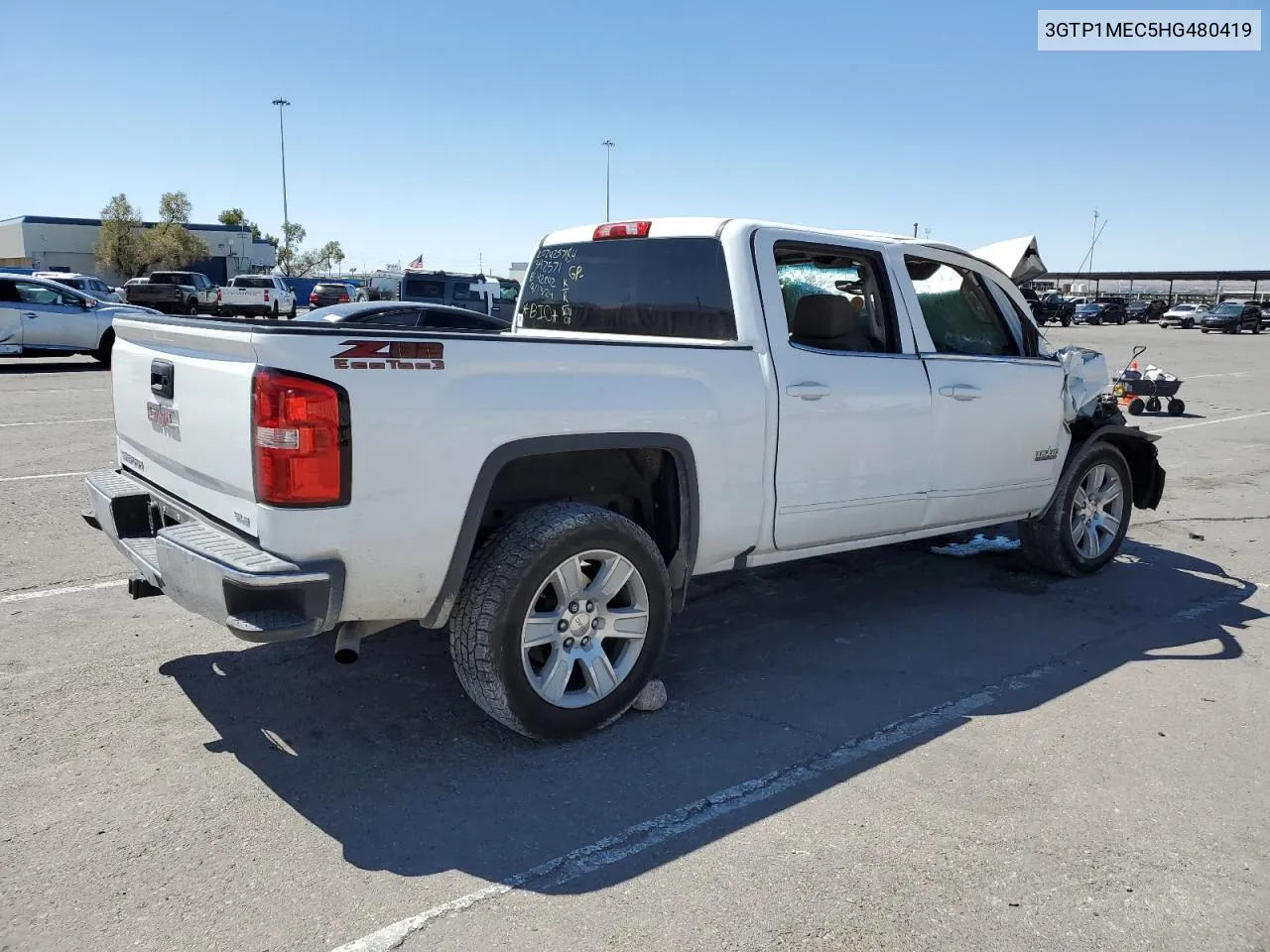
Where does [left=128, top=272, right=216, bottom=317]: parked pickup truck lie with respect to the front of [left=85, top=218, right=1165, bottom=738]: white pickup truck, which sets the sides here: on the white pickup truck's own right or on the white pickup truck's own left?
on the white pickup truck's own left

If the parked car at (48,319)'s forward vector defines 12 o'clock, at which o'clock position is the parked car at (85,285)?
the parked car at (85,285) is roughly at 9 o'clock from the parked car at (48,319).

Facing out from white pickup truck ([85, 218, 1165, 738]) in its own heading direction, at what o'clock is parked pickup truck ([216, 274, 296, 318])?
The parked pickup truck is roughly at 10 o'clock from the white pickup truck.

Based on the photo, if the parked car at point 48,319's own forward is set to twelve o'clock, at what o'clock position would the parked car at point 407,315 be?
the parked car at point 407,315 is roughly at 2 o'clock from the parked car at point 48,319.

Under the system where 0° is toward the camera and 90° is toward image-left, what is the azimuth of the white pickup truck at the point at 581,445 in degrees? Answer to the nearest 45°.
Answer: approximately 225°

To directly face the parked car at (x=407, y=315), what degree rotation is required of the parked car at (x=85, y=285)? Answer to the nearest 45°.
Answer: approximately 90° to its right

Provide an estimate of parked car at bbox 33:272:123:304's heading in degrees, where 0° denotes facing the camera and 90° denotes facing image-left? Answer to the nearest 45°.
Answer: approximately 270°

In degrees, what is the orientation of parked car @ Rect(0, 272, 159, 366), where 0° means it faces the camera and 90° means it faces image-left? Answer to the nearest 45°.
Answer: approximately 270°
